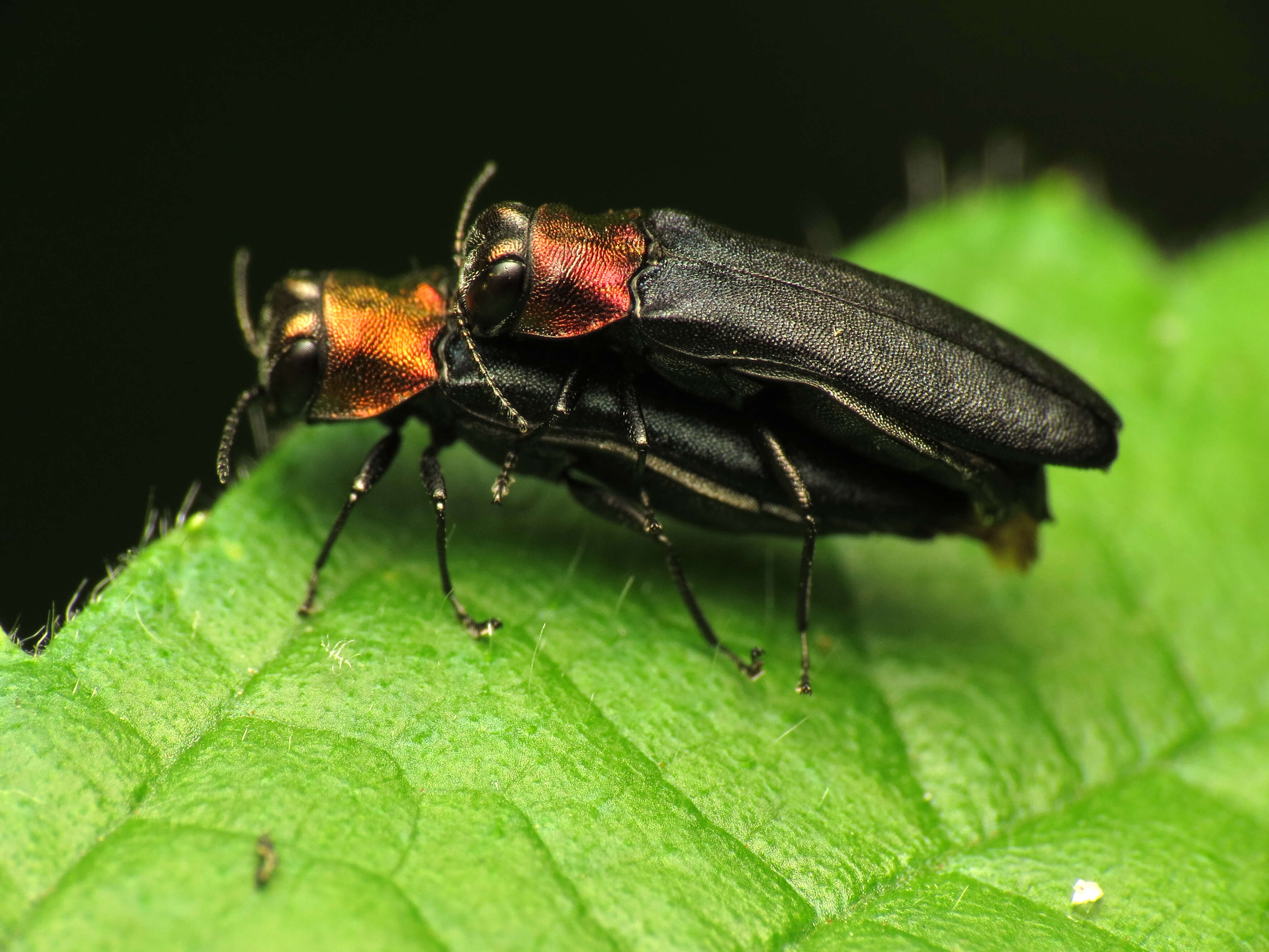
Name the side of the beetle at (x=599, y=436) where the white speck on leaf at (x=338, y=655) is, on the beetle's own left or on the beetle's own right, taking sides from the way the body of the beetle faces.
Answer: on the beetle's own left

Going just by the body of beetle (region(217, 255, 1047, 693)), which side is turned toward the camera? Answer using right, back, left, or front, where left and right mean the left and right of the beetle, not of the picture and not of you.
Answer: left

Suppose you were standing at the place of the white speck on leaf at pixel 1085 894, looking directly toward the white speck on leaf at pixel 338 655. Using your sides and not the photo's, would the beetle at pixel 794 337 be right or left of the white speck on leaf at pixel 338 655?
right

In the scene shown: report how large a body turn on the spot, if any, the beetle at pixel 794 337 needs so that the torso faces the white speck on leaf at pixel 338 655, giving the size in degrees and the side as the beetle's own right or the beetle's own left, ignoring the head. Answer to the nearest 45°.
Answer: approximately 45° to the beetle's own left

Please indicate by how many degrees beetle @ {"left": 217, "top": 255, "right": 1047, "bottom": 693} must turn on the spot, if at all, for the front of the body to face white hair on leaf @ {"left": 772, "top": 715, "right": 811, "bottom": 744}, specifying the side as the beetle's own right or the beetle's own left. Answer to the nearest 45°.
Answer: approximately 135° to the beetle's own left

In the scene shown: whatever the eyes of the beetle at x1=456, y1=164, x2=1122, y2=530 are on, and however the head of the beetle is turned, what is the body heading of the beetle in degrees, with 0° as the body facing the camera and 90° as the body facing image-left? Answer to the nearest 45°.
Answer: approximately 90°
